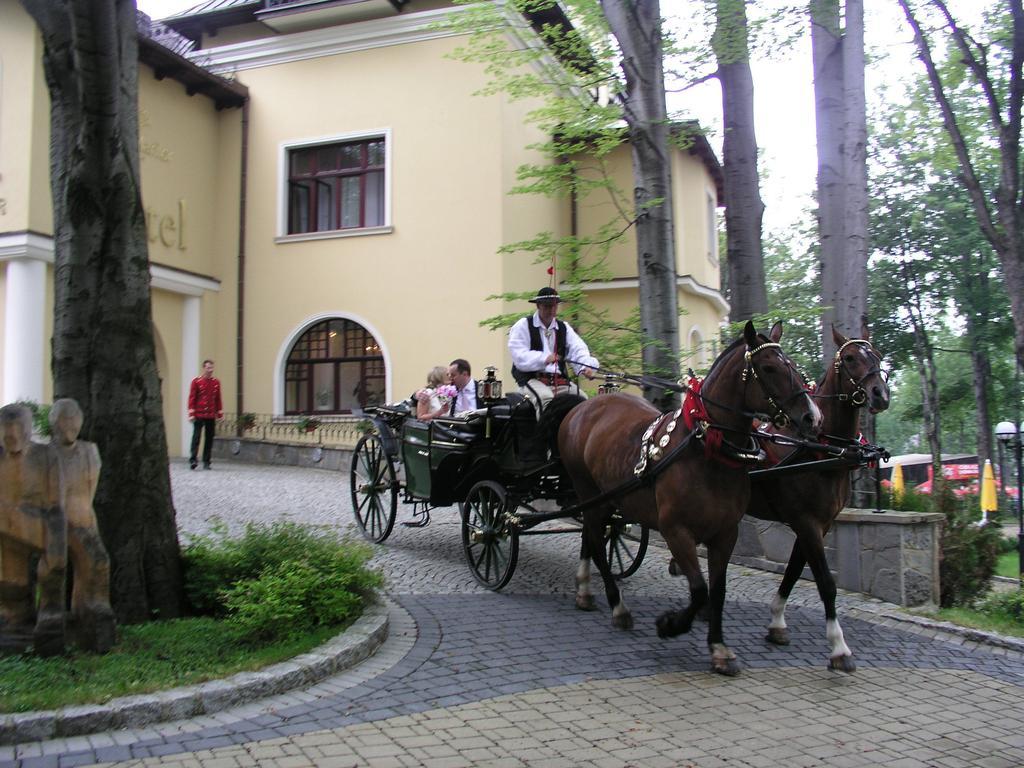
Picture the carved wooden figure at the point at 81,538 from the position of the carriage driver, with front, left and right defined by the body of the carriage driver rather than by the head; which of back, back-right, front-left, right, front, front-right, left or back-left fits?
right

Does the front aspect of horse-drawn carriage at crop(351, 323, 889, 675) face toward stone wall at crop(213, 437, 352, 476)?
no

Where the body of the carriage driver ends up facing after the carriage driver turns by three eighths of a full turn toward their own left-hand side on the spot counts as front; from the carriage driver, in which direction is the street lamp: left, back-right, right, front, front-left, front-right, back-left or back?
front-right

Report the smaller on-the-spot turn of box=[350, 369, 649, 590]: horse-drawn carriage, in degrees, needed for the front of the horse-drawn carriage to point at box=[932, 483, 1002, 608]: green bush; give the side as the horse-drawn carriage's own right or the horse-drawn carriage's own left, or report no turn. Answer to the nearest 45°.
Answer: approximately 45° to the horse-drawn carriage's own left

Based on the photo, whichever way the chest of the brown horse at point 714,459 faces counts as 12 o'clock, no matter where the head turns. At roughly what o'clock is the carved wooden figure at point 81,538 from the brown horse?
The carved wooden figure is roughly at 4 o'clock from the brown horse.

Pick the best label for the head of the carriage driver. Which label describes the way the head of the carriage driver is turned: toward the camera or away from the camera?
toward the camera

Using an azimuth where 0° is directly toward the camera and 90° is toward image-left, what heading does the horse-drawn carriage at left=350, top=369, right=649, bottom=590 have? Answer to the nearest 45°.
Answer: approximately 315°

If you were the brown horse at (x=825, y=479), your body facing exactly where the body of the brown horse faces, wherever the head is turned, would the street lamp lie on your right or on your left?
on your left

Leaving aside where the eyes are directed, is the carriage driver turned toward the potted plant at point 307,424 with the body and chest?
no

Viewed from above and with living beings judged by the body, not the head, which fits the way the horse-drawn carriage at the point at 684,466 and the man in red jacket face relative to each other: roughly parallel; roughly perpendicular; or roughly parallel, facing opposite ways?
roughly parallel

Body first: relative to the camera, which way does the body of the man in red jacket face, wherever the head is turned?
toward the camera

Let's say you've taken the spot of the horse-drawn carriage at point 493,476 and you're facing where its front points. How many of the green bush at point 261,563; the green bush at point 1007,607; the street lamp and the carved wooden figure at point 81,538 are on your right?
2

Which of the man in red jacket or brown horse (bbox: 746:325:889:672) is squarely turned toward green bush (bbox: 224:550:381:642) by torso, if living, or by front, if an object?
the man in red jacket

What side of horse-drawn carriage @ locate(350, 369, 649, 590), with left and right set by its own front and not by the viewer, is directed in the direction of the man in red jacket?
back

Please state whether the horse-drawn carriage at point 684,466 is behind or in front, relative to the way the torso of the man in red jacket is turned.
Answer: in front

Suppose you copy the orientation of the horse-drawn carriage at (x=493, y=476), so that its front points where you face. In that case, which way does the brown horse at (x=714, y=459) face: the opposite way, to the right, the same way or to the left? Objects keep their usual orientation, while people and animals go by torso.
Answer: the same way

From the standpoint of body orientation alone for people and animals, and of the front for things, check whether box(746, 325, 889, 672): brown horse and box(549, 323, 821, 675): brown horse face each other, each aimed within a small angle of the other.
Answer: no

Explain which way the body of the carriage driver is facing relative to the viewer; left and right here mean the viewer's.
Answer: facing the viewer and to the right of the viewer

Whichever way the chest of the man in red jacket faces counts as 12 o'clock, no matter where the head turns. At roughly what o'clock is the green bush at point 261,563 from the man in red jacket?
The green bush is roughly at 12 o'clock from the man in red jacket.

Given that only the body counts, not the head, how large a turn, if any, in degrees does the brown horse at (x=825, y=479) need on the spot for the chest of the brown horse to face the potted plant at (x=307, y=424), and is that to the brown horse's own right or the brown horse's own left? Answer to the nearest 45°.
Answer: approximately 180°
